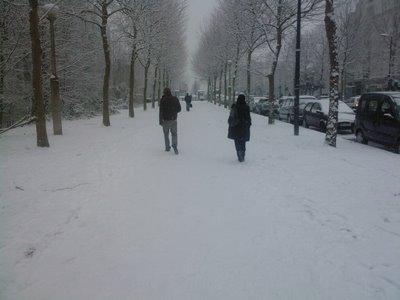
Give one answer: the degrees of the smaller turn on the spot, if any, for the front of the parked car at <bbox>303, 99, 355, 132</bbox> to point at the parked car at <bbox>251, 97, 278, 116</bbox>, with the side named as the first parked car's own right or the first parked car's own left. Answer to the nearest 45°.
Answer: approximately 135° to the first parked car's own left

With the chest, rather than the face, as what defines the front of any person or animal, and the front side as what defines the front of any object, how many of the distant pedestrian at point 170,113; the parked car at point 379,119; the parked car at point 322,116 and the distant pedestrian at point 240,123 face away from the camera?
2

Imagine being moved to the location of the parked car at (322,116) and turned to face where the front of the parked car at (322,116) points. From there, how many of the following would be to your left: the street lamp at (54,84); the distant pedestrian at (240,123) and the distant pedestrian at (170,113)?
0

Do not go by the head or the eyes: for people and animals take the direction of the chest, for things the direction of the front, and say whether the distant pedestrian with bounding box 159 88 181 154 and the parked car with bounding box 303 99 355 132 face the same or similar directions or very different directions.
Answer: very different directions

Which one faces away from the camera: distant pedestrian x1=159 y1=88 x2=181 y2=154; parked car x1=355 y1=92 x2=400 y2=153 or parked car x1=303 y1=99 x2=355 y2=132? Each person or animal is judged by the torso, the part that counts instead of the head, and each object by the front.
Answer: the distant pedestrian

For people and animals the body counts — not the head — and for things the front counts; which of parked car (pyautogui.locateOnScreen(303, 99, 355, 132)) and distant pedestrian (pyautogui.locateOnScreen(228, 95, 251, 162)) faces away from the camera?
the distant pedestrian

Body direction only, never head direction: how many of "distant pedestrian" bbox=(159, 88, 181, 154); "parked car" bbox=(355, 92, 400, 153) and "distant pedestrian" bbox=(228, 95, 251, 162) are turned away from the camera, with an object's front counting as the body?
2

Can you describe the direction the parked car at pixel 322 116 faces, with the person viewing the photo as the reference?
facing the viewer and to the right of the viewer

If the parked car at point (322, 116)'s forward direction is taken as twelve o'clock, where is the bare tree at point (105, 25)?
The bare tree is roughly at 4 o'clock from the parked car.

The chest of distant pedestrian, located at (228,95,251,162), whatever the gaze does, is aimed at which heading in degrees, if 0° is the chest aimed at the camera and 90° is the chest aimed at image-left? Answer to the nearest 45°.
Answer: approximately 180°

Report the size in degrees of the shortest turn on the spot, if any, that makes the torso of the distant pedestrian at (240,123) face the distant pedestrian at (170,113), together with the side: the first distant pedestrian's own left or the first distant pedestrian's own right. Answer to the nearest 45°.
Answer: approximately 45° to the first distant pedestrian's own left

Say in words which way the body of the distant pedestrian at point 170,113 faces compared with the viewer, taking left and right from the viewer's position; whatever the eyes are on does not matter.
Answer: facing away from the viewer

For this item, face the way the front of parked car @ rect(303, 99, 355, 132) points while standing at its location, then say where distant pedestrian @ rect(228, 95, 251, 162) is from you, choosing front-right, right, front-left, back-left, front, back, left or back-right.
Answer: front-right

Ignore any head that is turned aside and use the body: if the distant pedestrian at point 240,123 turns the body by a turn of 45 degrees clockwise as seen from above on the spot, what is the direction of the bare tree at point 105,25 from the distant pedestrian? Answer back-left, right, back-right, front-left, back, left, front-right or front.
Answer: left

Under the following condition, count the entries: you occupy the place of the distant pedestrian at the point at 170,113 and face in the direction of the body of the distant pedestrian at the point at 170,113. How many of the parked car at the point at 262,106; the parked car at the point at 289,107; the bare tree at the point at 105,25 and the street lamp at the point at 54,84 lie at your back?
0

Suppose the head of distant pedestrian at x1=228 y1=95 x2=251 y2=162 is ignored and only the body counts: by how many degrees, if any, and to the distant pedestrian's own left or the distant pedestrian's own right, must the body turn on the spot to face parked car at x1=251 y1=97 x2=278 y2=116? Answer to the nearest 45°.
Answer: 0° — they already face it

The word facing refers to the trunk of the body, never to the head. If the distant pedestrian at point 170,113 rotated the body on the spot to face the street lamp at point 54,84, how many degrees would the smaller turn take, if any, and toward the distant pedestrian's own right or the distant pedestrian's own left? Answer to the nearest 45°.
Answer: approximately 45° to the distant pedestrian's own left
